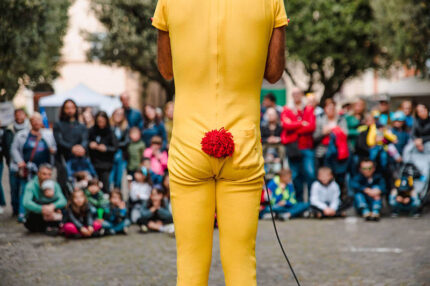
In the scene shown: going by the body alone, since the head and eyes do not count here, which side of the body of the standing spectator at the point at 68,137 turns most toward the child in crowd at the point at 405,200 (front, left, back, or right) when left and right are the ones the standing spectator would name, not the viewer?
left

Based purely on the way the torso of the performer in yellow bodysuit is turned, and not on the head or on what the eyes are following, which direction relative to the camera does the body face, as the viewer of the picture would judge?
away from the camera

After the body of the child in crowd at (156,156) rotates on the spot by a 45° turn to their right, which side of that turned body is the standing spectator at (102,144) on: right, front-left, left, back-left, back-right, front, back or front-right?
front-right

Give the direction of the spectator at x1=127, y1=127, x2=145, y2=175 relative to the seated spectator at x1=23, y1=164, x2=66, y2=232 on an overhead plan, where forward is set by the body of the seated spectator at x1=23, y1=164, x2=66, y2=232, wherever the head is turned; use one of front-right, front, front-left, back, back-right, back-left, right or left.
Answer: left

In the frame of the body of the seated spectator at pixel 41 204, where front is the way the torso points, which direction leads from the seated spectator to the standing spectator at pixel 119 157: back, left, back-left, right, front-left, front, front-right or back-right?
left

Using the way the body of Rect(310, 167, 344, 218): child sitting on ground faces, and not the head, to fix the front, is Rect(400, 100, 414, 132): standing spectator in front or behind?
behind

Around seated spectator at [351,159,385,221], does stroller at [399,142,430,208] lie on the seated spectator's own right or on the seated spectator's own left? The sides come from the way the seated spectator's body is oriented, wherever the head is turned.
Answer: on the seated spectator's own left

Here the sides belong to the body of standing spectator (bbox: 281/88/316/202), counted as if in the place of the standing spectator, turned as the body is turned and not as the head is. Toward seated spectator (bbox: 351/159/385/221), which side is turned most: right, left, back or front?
left

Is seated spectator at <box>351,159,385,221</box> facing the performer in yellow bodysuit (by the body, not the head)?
yes

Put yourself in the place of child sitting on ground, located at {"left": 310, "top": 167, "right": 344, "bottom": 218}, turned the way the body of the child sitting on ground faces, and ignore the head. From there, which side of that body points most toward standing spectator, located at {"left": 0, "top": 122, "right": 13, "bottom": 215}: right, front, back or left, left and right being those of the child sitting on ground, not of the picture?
right

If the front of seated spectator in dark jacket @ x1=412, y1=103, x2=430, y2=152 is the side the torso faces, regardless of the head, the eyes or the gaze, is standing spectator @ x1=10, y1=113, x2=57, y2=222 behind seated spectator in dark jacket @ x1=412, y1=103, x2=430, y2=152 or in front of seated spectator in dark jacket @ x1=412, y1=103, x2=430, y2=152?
in front
